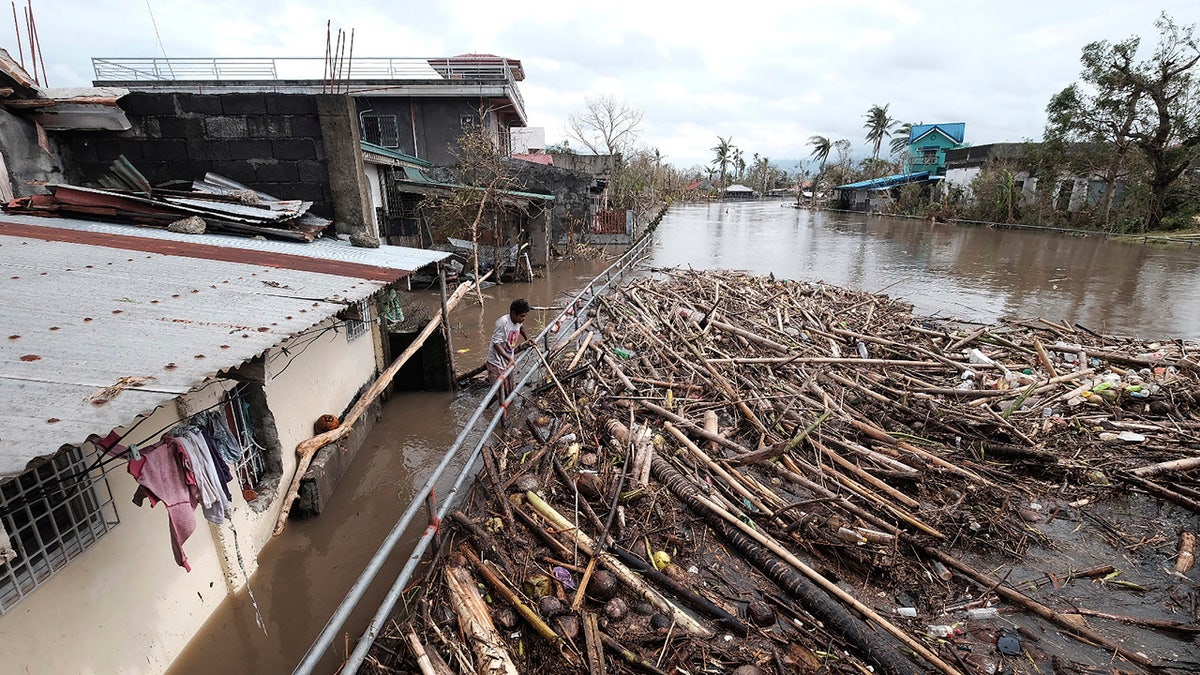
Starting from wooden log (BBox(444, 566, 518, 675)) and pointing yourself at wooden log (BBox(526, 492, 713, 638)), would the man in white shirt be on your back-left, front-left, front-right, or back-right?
front-left

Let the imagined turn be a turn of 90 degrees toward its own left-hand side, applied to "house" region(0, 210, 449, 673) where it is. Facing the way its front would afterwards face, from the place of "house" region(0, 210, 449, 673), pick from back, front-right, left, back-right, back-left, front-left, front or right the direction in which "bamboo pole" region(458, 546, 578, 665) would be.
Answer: right

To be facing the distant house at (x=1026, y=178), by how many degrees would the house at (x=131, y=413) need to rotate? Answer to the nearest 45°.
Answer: approximately 45° to its left

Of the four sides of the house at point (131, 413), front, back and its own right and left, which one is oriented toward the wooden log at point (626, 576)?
front

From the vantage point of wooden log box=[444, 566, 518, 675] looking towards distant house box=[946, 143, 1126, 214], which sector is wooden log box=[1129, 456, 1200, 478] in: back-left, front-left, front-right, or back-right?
front-right

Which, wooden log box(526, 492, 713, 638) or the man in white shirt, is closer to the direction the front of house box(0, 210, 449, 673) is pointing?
the wooden log

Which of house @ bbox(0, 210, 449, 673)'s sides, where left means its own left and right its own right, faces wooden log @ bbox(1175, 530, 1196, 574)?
front

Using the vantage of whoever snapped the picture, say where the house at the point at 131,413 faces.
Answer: facing the viewer and to the right of the viewer
